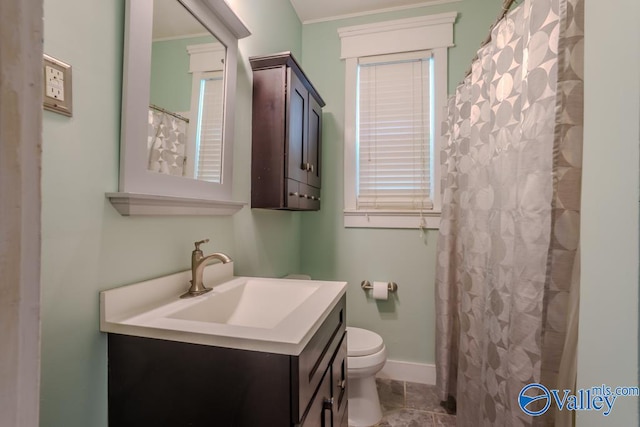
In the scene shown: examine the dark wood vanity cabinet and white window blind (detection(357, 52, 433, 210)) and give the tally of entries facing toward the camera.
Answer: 1

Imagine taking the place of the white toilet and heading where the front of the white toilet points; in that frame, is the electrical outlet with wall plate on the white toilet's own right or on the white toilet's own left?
on the white toilet's own right

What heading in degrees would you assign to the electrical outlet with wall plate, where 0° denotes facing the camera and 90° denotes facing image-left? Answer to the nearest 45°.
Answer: approximately 315°

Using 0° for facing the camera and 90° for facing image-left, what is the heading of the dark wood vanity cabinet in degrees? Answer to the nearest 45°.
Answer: approximately 270°

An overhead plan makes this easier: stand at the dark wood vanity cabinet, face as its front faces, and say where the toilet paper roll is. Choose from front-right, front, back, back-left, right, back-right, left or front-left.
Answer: front-left

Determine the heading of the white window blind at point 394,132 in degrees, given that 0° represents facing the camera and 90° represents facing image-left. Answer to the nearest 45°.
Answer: approximately 0°

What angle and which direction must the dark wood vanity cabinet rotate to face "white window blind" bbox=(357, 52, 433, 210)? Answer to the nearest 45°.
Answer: approximately 45° to its left
